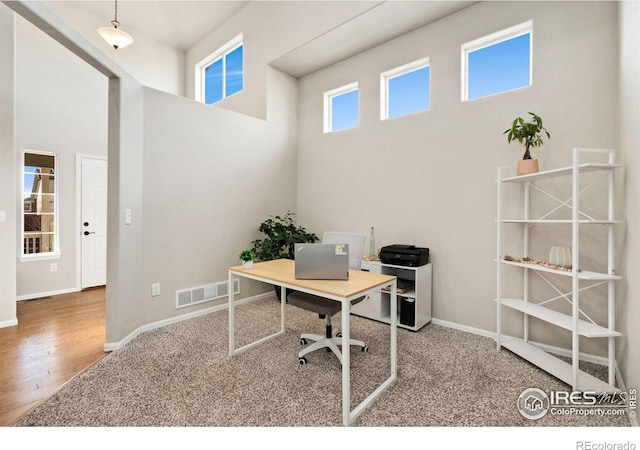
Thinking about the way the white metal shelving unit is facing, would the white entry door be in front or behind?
in front

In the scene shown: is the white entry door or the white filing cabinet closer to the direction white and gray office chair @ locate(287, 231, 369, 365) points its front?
the white entry door

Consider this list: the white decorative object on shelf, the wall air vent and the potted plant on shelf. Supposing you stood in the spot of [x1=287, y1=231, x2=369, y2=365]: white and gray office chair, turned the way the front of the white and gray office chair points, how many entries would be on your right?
1

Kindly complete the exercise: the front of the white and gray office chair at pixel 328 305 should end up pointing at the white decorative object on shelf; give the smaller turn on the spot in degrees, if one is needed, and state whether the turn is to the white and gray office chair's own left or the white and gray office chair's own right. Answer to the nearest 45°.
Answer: approximately 135° to the white and gray office chair's own left

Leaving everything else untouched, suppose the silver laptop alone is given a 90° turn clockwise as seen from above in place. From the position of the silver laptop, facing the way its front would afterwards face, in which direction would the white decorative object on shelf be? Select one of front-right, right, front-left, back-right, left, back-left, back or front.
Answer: front

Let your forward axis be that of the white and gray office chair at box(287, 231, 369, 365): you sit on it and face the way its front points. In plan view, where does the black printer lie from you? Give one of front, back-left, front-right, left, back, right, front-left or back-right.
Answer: back

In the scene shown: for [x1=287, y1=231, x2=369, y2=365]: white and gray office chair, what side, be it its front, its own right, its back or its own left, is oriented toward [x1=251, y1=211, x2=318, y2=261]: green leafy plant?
right

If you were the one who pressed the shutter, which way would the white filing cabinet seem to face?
facing the viewer and to the left of the viewer

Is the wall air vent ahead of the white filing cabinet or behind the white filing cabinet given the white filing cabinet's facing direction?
ahead

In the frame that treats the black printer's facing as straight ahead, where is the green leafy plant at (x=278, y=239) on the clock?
The green leafy plant is roughly at 2 o'clock from the black printer.

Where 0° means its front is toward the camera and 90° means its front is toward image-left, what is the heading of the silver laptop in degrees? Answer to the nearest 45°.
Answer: approximately 180°

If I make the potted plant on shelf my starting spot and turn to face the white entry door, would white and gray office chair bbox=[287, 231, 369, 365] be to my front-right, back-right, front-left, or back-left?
front-left

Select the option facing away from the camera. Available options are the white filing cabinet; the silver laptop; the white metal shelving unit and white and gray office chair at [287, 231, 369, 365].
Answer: the silver laptop

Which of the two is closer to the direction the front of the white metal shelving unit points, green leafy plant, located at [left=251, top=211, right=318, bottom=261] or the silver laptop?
the silver laptop

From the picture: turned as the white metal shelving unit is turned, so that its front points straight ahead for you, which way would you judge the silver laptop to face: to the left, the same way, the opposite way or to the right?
to the right

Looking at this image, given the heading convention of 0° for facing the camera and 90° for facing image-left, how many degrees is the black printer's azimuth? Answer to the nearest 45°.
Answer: approximately 45°
